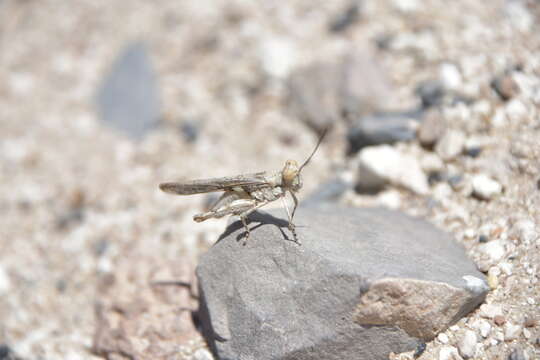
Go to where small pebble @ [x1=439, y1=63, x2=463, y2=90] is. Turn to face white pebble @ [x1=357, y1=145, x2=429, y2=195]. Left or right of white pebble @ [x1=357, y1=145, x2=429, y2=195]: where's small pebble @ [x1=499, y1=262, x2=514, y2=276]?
left

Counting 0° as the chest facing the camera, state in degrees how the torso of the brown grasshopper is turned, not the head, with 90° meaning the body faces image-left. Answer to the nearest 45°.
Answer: approximately 270°

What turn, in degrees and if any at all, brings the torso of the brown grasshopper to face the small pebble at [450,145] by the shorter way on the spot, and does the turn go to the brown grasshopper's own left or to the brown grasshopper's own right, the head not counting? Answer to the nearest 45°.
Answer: approximately 45° to the brown grasshopper's own left

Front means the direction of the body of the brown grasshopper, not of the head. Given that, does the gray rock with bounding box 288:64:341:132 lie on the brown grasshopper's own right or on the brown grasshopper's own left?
on the brown grasshopper's own left

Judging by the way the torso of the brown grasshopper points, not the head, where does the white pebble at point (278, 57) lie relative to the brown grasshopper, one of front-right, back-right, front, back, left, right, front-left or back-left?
left

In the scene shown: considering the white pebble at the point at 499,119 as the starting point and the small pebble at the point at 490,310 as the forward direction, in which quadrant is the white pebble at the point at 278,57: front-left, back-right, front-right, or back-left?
back-right

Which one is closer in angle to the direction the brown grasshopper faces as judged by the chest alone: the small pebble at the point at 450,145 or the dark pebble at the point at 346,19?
the small pebble

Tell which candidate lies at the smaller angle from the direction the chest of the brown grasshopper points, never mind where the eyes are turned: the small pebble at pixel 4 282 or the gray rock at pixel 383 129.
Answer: the gray rock

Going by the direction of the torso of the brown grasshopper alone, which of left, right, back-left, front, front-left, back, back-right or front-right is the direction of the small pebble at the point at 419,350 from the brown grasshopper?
front-right

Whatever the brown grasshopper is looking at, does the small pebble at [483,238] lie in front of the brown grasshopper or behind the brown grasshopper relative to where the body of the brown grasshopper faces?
in front

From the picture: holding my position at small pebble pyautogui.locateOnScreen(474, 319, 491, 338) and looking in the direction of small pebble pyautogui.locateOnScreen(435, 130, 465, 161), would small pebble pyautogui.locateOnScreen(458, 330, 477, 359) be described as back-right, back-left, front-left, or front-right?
back-left
